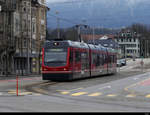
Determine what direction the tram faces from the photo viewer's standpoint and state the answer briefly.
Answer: facing the viewer and to the left of the viewer
